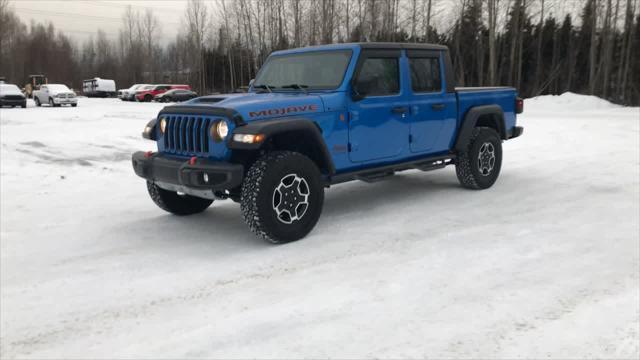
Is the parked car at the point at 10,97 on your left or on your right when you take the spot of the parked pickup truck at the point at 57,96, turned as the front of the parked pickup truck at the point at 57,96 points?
on your right

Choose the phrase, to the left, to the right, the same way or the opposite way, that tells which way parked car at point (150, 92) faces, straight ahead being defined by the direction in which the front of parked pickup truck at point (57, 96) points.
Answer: to the right

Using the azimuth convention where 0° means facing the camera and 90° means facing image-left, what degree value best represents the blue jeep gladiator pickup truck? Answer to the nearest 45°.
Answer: approximately 45°

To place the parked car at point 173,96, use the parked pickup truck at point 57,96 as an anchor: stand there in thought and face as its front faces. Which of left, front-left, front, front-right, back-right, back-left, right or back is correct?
left

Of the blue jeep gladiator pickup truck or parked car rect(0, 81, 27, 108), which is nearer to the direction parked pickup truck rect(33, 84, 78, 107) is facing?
the blue jeep gladiator pickup truck

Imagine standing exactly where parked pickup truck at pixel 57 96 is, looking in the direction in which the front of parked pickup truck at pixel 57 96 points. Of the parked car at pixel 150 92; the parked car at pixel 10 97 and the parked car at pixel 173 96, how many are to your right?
1

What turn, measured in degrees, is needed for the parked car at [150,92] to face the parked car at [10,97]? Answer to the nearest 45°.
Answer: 0° — it already faces it

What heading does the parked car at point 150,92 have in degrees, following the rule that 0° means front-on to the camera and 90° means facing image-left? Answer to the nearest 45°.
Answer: approximately 45°

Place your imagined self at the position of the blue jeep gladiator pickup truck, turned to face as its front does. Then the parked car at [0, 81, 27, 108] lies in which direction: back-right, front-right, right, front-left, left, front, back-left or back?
right

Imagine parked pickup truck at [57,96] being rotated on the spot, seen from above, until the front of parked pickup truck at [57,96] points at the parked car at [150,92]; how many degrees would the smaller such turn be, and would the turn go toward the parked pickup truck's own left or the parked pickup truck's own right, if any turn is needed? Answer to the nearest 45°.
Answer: approximately 90° to the parked pickup truck's own left
